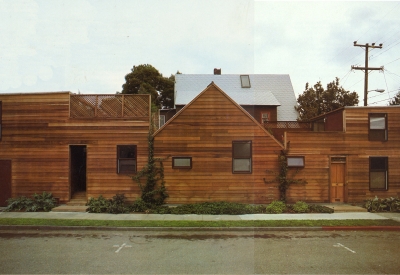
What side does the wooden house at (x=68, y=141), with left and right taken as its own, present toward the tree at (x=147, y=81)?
back

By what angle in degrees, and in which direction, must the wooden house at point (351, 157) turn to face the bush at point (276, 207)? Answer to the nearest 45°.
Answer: approximately 45° to its right

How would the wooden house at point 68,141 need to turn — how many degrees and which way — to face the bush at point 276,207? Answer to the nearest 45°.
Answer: approximately 45° to its left

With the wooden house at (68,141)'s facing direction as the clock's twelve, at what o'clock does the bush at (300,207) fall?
The bush is roughly at 10 o'clock from the wooden house.

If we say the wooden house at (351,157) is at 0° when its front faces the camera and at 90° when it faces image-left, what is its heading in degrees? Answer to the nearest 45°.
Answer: approximately 0°

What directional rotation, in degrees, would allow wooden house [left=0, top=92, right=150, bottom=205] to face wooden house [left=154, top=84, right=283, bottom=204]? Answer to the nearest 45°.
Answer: approximately 90° to its left

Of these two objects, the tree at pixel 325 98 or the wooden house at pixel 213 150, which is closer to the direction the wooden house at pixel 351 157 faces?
the wooden house

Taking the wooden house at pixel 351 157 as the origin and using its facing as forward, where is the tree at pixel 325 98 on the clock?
The tree is roughly at 6 o'clock from the wooden house.

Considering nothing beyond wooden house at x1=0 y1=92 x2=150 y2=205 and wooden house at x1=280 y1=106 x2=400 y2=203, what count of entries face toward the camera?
2

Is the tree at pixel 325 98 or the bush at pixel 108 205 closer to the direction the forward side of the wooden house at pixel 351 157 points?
the bush
